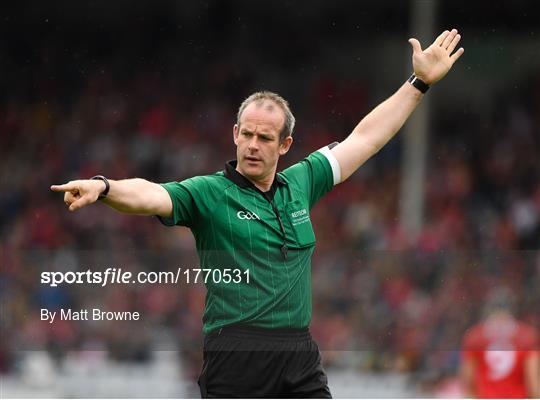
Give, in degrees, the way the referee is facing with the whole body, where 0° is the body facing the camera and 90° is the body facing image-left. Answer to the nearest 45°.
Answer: approximately 315°
